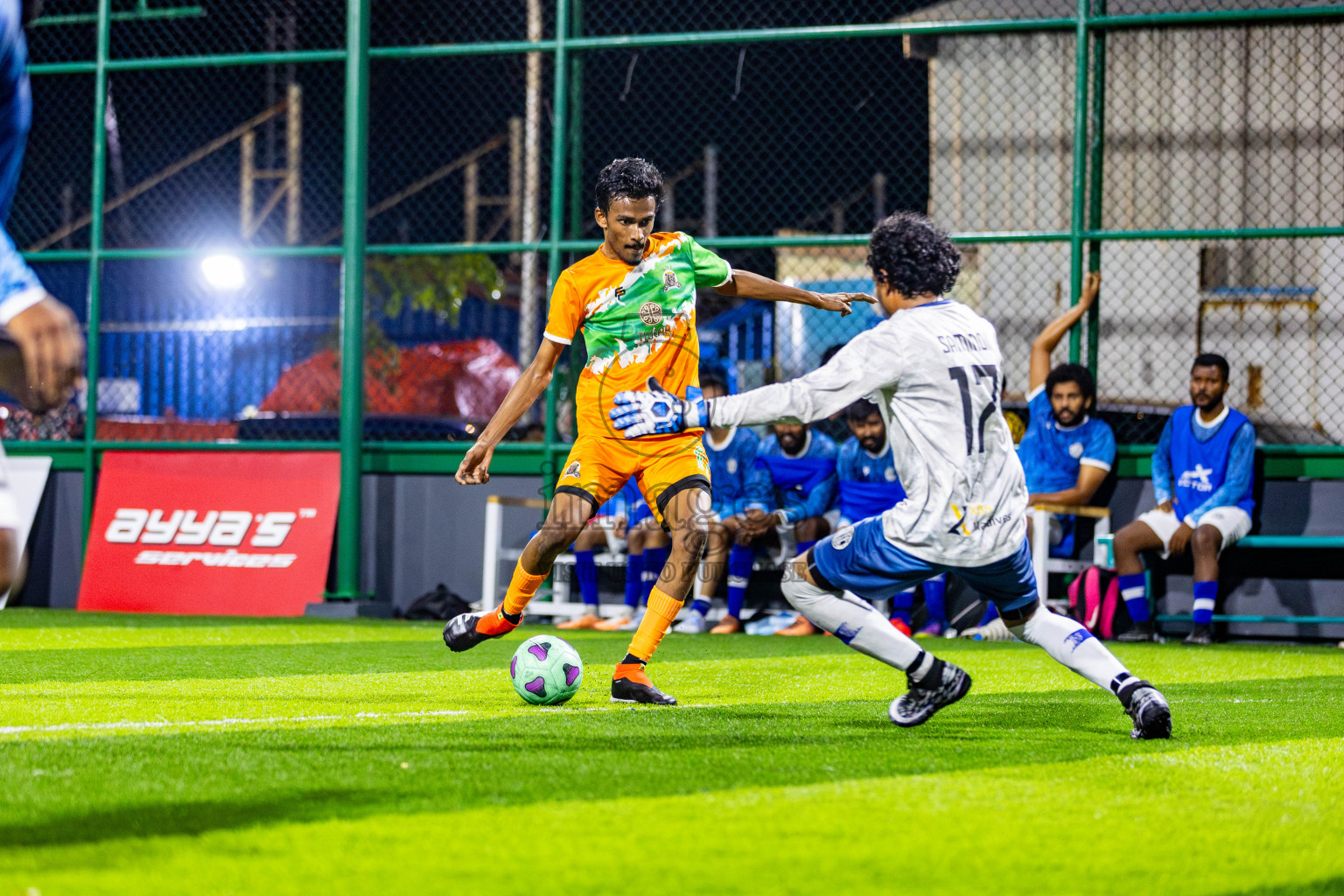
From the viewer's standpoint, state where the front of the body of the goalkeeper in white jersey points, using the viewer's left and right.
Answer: facing away from the viewer and to the left of the viewer

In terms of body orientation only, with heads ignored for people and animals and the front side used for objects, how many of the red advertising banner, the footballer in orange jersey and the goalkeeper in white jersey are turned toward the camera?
2

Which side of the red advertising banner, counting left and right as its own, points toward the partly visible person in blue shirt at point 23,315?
front

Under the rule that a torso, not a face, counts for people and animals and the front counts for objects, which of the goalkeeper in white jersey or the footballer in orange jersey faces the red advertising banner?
the goalkeeper in white jersey

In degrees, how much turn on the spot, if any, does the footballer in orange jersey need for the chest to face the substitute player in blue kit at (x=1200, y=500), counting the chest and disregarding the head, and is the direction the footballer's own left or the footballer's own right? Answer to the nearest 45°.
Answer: approximately 135° to the footballer's own left

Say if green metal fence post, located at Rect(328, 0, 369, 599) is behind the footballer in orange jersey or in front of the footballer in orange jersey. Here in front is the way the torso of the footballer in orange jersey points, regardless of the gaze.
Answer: behind

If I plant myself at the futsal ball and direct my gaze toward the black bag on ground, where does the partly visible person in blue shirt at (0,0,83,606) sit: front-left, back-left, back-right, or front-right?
back-left

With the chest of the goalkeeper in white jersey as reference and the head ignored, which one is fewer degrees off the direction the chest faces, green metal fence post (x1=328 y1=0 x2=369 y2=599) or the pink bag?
the green metal fence post

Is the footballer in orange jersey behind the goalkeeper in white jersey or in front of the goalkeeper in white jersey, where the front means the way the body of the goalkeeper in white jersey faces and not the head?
in front

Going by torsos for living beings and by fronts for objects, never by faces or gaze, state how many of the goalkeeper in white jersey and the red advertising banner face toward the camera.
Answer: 1

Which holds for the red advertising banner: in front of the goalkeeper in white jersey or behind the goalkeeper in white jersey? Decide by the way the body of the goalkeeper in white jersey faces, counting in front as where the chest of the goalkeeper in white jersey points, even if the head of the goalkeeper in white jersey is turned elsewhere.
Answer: in front

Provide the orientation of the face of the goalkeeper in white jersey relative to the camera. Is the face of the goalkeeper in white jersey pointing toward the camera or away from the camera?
away from the camera
